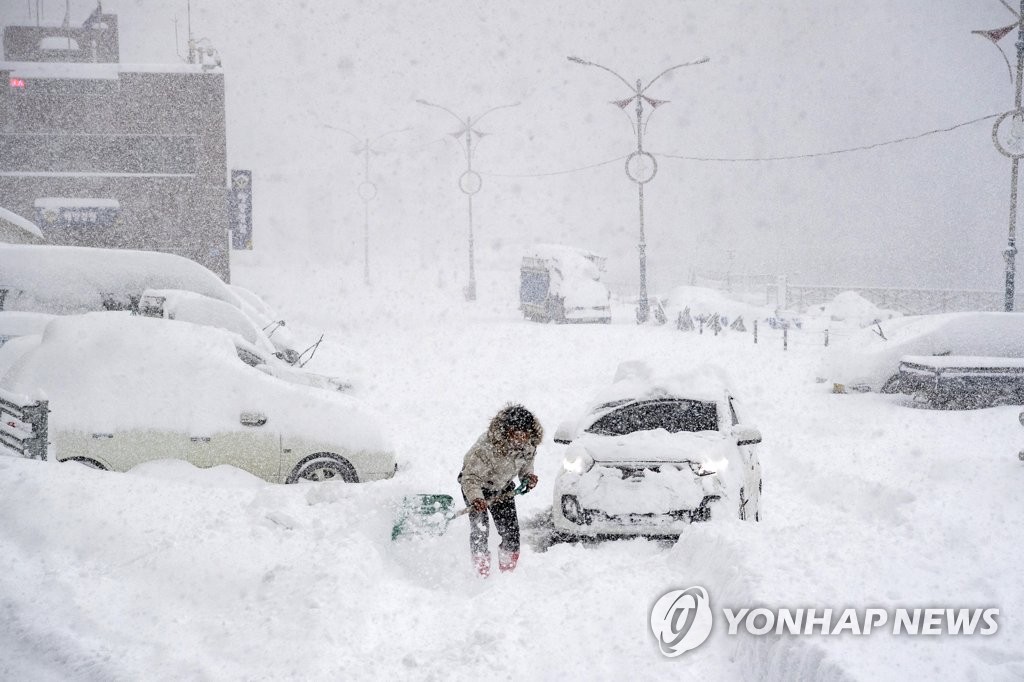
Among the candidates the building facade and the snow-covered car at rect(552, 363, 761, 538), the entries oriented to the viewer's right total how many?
0

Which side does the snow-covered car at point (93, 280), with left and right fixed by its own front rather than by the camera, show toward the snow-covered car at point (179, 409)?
right

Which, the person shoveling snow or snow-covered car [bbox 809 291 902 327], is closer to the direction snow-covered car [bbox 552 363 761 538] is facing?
the person shoveling snow

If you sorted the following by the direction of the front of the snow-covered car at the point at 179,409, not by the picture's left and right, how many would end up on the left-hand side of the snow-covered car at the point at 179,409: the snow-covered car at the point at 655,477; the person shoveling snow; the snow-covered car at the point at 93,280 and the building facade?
2

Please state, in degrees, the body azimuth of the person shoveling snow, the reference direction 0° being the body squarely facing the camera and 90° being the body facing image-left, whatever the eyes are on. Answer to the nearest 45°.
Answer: approximately 315°

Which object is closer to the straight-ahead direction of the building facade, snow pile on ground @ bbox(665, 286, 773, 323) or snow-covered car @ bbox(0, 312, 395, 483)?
the snow-covered car

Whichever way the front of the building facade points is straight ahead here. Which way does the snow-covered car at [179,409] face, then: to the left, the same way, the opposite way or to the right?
to the left

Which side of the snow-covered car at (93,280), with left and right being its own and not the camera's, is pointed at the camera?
right

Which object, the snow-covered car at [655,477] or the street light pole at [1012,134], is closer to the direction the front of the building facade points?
the snow-covered car

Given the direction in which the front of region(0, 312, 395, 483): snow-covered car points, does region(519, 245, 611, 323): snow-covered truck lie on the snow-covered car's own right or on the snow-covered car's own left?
on the snow-covered car's own left

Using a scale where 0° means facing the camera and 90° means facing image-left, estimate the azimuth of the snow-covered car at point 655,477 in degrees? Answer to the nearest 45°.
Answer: approximately 0°

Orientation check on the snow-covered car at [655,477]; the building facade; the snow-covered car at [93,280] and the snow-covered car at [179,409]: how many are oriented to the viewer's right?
2

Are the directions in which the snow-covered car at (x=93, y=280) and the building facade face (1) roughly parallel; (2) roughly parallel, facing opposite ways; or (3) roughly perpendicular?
roughly perpendicular

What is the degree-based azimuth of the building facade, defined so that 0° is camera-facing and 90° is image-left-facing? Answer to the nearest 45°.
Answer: approximately 0°

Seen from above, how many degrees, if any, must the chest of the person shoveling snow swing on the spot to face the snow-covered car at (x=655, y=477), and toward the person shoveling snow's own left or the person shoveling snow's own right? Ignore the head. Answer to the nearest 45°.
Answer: approximately 90° to the person shoveling snow's own left

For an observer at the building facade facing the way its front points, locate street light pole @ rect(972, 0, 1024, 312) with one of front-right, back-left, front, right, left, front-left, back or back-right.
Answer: front-left
